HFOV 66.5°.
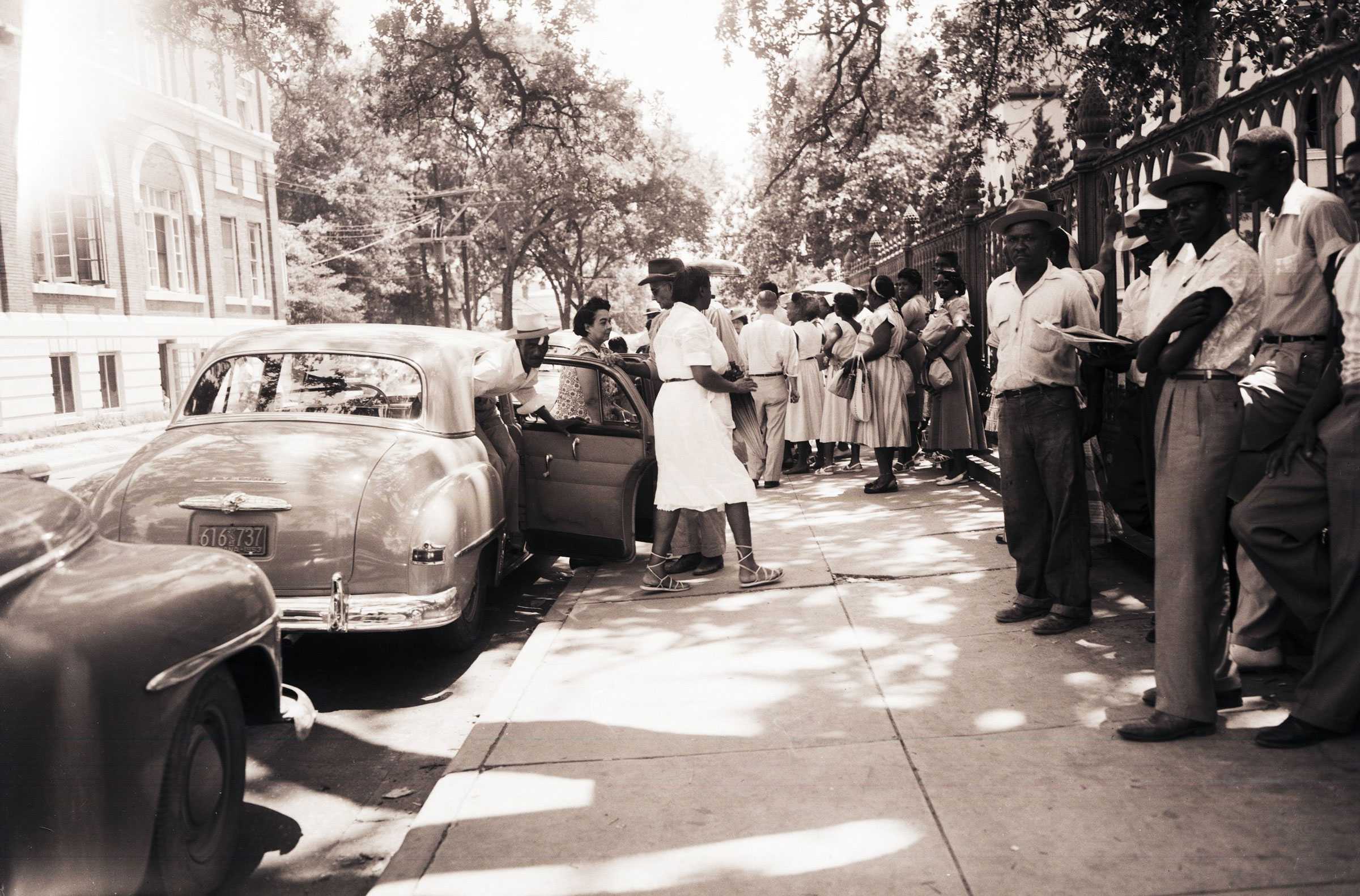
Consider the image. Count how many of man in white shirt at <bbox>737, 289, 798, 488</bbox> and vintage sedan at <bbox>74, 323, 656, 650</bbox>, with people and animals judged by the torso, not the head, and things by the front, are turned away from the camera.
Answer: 2

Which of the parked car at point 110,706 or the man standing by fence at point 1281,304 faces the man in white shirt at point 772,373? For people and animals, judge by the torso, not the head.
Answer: the parked car

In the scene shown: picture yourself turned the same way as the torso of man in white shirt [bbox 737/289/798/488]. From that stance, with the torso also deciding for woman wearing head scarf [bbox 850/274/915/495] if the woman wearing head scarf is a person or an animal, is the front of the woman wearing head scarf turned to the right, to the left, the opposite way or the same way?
to the left

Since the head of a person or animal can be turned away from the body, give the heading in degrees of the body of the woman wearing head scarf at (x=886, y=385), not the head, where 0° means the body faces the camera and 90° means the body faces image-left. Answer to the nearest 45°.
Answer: approximately 90°

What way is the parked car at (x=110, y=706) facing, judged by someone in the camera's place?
facing away from the viewer and to the right of the viewer

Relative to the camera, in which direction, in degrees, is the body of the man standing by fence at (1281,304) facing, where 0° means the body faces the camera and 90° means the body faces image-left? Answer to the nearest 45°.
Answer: approximately 45°

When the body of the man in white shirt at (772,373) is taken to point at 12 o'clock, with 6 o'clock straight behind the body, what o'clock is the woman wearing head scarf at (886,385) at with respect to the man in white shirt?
The woman wearing head scarf is roughly at 4 o'clock from the man in white shirt.

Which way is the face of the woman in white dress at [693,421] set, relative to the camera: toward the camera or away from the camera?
away from the camera

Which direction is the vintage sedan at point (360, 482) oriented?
away from the camera

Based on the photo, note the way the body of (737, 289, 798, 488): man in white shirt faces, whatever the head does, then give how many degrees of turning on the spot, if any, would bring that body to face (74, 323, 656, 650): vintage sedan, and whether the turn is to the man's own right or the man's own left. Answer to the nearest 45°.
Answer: approximately 180°
